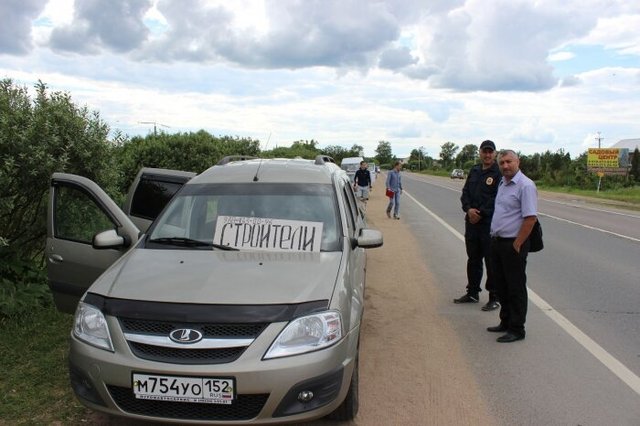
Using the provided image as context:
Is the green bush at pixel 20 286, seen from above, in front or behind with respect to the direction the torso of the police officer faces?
in front

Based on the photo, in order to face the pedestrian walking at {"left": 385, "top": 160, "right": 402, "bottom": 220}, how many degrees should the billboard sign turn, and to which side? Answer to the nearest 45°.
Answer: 0° — it already faces them

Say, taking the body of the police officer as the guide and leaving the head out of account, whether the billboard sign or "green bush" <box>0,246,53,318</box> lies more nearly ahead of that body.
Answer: the green bush

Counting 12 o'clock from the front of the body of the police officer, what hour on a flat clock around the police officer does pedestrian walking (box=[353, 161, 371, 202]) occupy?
The pedestrian walking is roughly at 4 o'clock from the police officer.

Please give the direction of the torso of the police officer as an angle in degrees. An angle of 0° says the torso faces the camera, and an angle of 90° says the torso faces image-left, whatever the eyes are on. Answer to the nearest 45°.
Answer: approximately 45°

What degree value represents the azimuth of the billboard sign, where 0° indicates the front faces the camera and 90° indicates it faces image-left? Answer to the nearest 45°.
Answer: approximately 0°

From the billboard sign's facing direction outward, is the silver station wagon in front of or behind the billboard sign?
in front

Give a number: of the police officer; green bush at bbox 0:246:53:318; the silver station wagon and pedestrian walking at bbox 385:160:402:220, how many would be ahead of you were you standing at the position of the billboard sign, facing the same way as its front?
4

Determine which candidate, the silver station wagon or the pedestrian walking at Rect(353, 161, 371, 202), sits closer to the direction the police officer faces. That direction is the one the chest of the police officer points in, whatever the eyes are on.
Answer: the silver station wagon

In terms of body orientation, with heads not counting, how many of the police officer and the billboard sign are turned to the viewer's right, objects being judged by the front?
0

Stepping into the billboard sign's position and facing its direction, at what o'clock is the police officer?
The police officer is roughly at 12 o'clock from the billboard sign.
